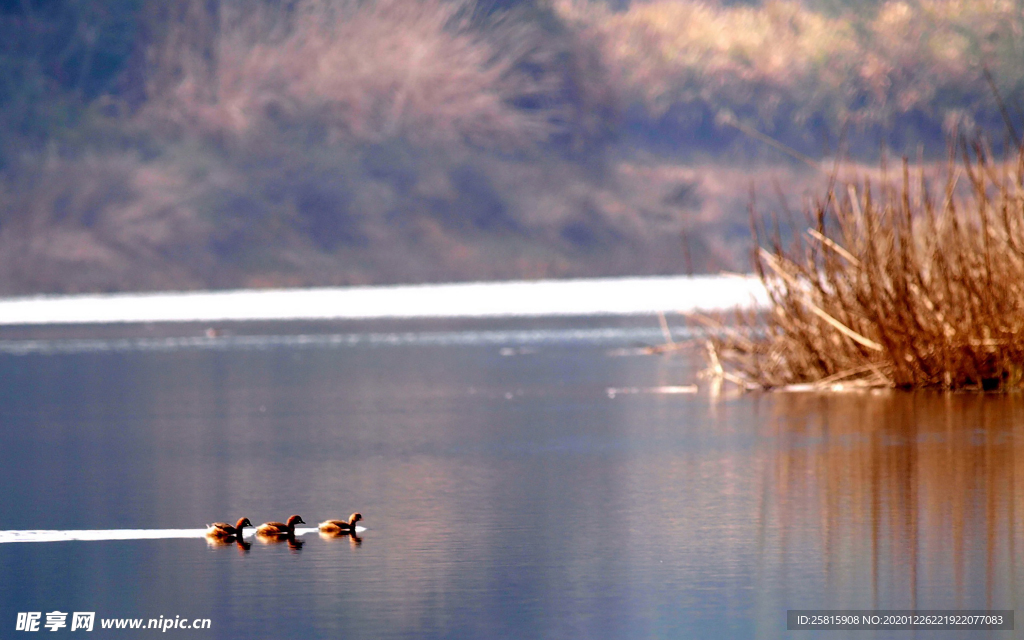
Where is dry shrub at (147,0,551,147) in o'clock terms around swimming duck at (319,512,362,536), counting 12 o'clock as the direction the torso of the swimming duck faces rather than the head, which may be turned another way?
The dry shrub is roughly at 9 o'clock from the swimming duck.

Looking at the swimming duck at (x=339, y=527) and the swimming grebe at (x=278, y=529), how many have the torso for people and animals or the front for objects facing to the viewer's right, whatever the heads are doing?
2

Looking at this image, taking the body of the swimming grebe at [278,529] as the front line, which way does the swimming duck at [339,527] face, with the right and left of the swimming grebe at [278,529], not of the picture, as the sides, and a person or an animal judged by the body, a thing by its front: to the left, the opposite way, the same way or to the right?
the same way

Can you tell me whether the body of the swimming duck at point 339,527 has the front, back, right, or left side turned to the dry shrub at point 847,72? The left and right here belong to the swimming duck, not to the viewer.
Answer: left

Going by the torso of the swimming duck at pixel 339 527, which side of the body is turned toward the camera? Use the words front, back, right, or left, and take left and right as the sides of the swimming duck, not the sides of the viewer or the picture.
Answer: right

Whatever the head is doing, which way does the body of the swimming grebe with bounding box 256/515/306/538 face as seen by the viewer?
to the viewer's right

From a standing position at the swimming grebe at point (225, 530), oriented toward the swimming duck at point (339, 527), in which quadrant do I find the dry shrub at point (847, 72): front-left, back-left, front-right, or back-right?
front-left

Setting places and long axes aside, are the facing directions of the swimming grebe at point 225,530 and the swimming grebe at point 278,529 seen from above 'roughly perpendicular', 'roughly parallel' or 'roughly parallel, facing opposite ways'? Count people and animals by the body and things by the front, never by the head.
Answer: roughly parallel

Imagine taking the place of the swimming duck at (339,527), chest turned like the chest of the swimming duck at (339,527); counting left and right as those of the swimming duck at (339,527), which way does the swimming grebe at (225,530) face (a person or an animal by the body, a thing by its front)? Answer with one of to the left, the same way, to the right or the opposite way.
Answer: the same way

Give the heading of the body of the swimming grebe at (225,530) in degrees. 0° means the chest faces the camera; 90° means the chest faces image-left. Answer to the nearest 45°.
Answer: approximately 270°

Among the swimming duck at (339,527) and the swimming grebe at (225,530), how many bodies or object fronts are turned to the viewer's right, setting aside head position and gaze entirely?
2

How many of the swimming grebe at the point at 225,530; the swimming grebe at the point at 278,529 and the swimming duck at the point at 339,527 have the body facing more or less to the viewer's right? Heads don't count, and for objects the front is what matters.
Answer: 3
